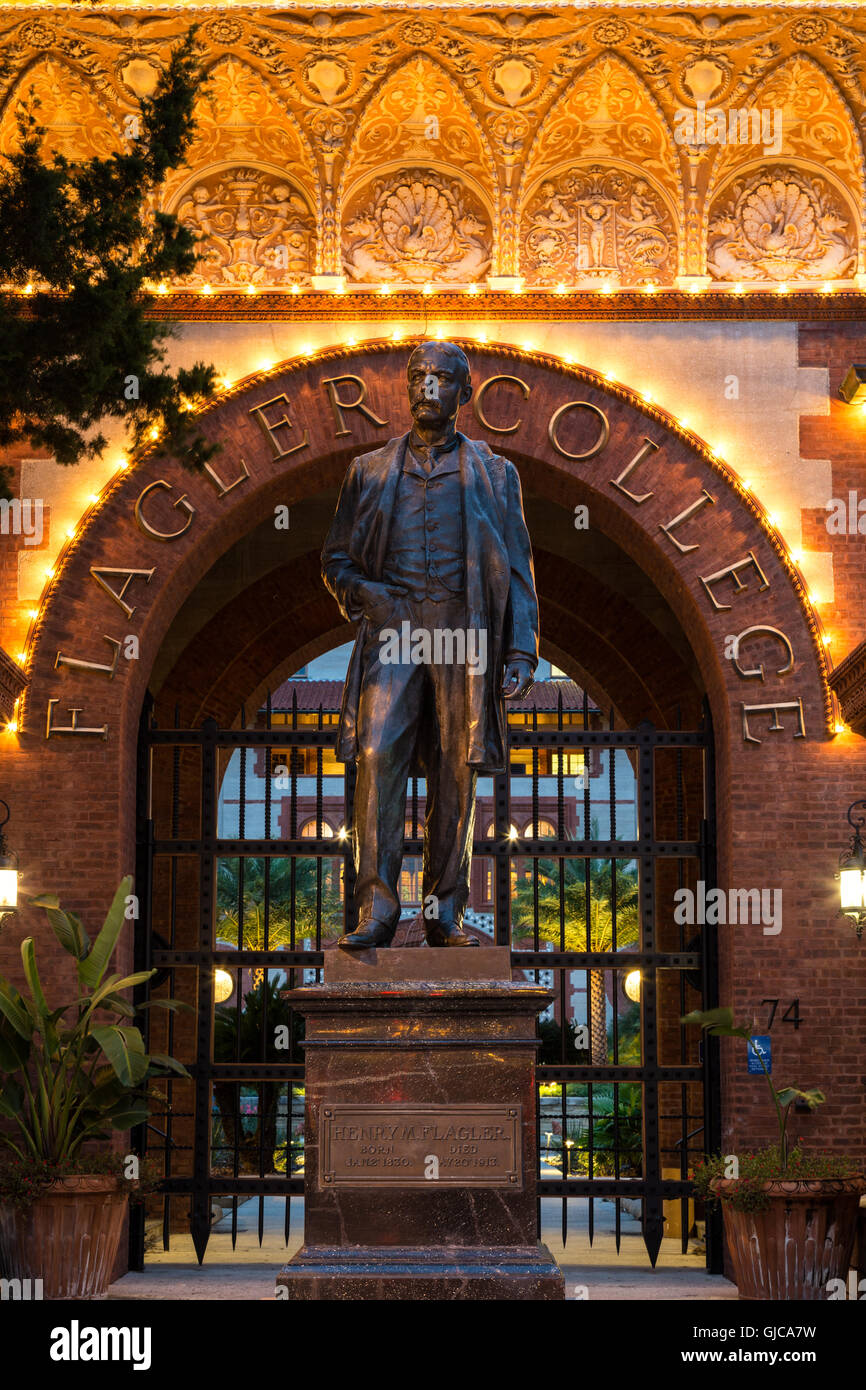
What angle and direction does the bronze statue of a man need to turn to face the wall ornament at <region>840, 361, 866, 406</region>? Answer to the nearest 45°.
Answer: approximately 135° to its left

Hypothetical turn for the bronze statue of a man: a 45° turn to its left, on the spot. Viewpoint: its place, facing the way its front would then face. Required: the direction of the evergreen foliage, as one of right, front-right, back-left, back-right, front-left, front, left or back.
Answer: back

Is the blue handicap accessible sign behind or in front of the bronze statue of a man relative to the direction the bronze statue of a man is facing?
behind

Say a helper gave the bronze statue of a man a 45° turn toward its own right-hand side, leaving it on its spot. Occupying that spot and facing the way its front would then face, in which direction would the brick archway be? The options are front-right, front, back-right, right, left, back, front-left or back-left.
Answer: back-right

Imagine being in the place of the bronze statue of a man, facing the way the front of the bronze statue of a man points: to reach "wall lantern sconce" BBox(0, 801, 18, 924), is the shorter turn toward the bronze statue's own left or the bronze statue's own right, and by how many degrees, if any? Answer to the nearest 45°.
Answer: approximately 135° to the bronze statue's own right

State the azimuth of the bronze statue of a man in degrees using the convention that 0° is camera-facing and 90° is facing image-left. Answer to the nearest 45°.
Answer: approximately 0°

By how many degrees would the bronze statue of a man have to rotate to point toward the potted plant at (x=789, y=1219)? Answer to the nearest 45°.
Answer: approximately 135° to its left

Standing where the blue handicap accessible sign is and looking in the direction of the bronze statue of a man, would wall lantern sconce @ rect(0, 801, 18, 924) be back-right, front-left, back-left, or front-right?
front-right

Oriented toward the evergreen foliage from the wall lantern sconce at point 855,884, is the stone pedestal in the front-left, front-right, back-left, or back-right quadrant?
front-left
